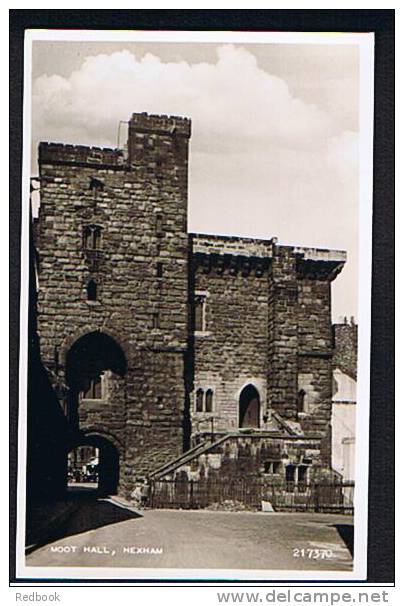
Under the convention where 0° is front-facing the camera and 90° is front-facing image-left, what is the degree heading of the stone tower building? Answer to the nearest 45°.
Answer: approximately 0°
